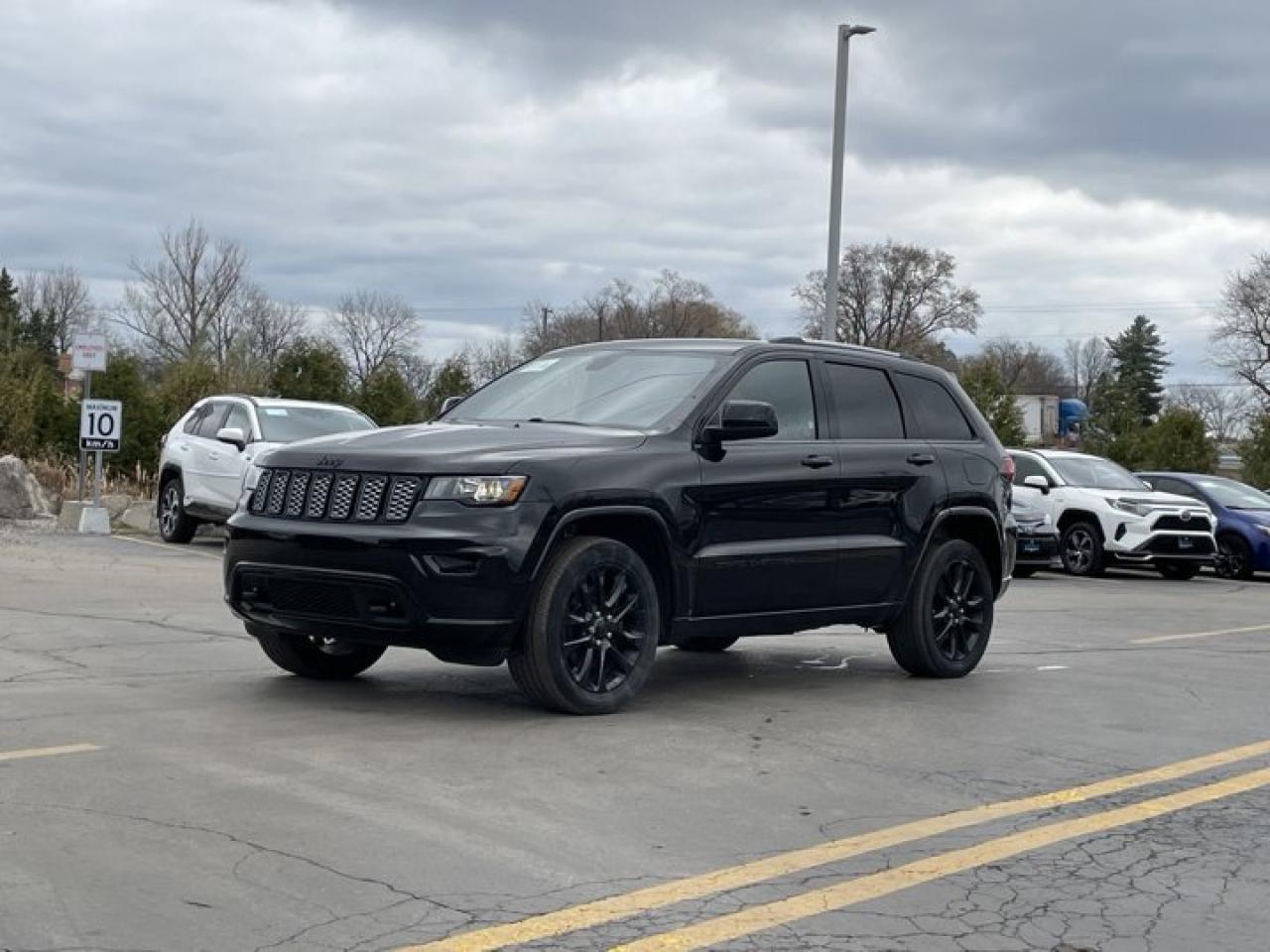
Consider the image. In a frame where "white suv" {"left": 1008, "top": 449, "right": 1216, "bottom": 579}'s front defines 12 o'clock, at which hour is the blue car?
The blue car is roughly at 9 o'clock from the white suv.

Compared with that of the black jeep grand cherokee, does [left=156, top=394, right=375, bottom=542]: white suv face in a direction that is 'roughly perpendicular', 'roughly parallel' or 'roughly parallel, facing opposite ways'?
roughly perpendicular

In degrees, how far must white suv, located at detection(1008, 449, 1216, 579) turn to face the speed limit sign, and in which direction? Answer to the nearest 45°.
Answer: approximately 135° to its right

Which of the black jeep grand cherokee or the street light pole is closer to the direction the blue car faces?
the black jeep grand cherokee

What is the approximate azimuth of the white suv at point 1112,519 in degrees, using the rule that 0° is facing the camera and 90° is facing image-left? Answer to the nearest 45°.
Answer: approximately 315°

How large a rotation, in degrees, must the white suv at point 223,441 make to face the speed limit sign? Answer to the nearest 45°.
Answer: approximately 180°

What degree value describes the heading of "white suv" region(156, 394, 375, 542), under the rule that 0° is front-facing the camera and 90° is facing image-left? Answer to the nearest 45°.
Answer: approximately 315°

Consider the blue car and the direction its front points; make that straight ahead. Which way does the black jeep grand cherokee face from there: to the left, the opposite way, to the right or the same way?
to the right

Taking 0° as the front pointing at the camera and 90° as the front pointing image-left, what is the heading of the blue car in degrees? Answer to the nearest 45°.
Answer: approximately 315°
